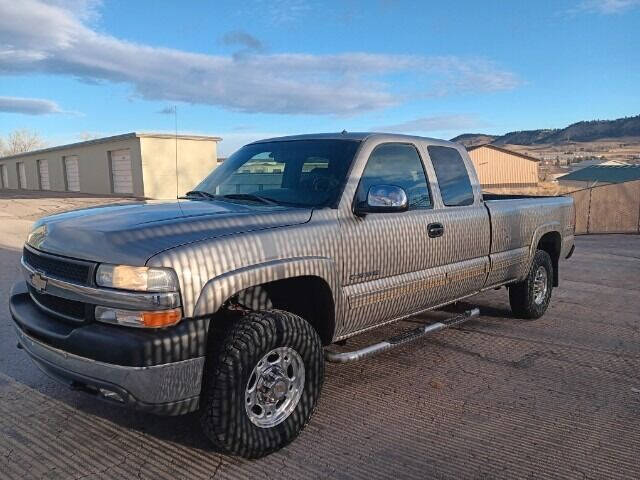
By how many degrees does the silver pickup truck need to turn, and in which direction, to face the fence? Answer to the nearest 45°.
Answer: approximately 180°

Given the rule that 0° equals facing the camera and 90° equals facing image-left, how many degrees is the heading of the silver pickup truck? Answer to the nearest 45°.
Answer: approximately 45°
